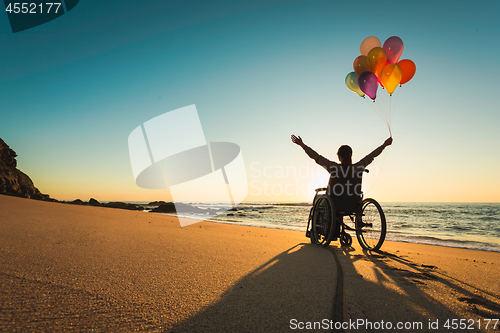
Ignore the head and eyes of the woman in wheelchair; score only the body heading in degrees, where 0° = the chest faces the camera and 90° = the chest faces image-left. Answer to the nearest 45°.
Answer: approximately 135°
